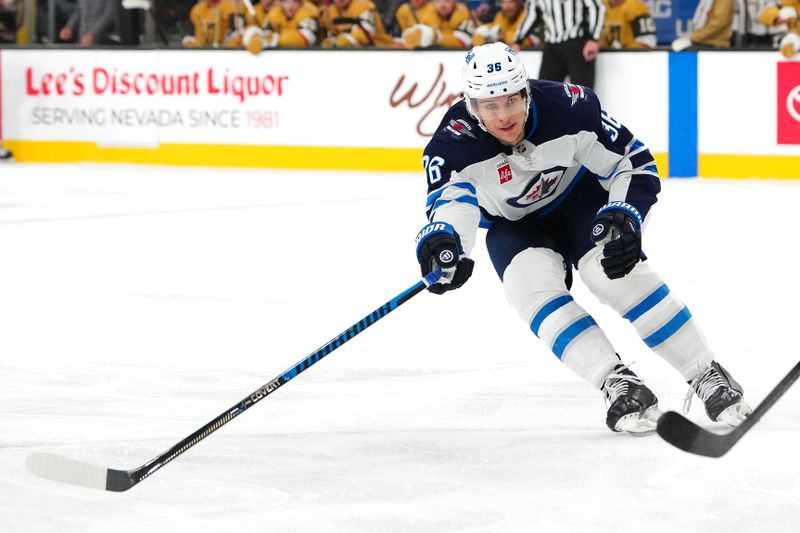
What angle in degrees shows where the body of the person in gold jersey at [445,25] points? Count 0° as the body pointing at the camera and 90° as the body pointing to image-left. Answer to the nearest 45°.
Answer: approximately 0°

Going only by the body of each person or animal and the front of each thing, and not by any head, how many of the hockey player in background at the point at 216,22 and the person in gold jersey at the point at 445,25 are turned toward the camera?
2

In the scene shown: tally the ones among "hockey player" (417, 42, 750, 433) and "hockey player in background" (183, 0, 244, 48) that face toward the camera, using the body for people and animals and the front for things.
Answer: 2

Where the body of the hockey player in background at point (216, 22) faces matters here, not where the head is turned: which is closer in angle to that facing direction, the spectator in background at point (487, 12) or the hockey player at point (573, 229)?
the hockey player at point (573, 229)

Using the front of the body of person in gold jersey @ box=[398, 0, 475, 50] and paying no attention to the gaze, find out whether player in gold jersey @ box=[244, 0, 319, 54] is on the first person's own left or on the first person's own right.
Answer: on the first person's own right

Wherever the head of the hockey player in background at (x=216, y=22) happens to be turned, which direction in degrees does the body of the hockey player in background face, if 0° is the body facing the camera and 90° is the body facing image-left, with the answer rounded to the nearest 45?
approximately 0°
